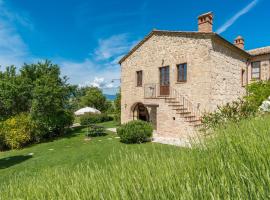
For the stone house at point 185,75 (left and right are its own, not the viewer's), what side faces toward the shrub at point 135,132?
front

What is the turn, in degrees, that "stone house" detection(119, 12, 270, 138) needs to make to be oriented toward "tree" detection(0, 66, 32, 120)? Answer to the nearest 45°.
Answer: approximately 45° to its right

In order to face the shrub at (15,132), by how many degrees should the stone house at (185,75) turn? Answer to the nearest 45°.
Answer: approximately 45° to its right

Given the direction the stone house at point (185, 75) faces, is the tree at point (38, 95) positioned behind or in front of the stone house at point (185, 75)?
in front

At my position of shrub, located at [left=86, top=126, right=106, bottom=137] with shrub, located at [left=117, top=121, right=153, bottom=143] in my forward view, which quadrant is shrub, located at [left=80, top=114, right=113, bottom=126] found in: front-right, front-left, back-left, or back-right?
back-left

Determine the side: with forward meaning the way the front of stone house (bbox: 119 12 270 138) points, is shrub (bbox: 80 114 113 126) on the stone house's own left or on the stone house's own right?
on the stone house's own right

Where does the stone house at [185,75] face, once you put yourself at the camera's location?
facing the viewer and to the left of the viewer

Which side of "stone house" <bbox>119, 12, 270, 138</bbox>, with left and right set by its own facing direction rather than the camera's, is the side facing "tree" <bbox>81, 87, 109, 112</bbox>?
right
